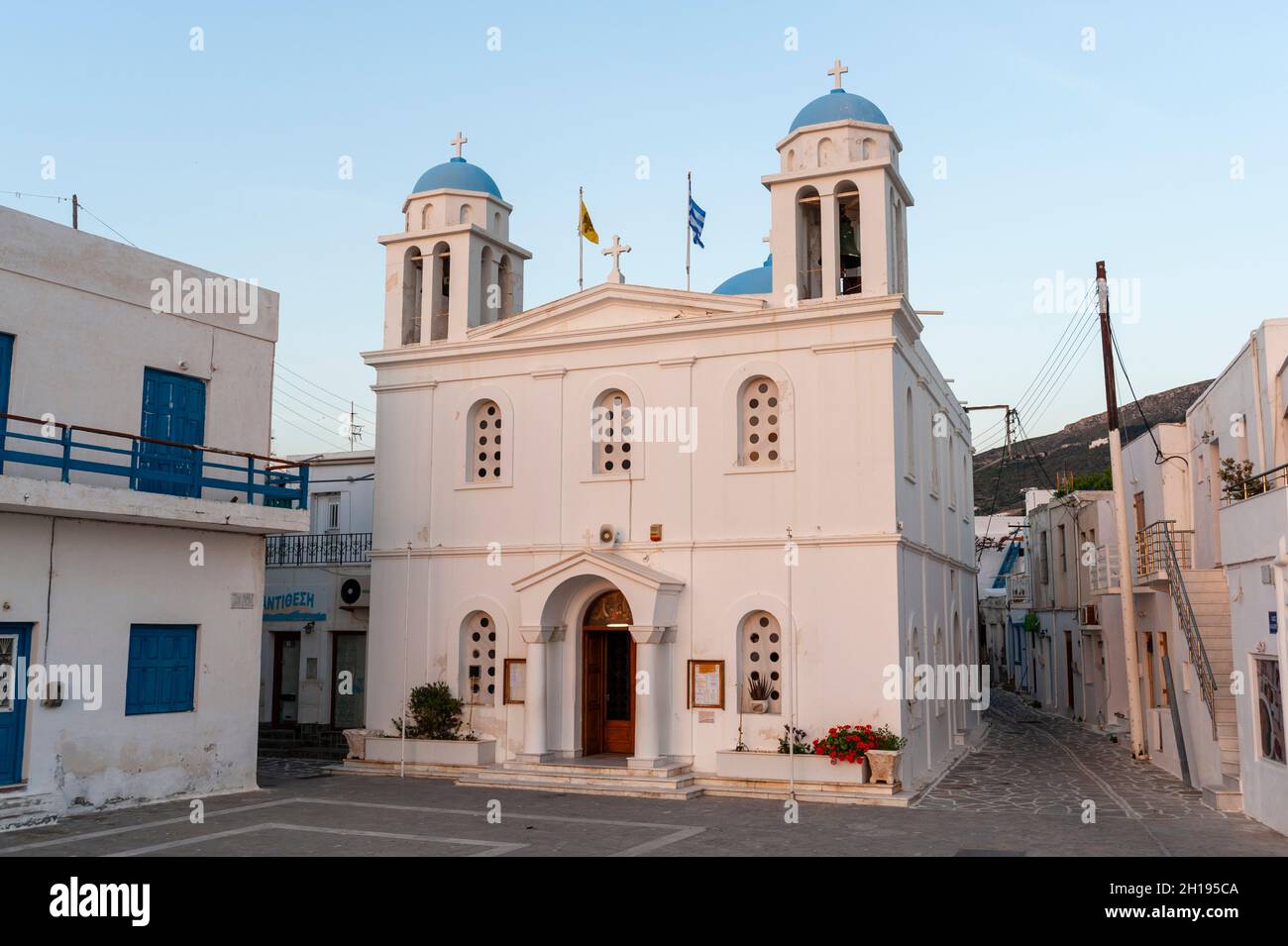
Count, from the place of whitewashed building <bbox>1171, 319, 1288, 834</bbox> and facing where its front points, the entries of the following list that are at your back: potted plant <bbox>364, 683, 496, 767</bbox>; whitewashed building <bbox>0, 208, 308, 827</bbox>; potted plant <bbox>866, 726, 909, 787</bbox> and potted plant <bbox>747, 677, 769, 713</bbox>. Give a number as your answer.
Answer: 0

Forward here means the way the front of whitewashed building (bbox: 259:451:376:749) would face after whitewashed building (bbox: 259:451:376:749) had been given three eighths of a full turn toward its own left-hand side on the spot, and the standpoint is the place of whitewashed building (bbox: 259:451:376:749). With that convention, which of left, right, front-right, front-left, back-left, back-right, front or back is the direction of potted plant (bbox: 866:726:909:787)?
right

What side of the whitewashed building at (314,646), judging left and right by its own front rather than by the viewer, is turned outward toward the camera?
front

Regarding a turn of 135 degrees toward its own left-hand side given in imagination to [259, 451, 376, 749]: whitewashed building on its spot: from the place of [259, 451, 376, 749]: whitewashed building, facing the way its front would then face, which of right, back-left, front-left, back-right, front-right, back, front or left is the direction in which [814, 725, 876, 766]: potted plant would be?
right

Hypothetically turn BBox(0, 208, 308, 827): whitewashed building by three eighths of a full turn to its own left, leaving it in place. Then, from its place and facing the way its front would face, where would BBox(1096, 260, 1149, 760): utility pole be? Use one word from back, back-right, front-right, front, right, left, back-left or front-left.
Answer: right

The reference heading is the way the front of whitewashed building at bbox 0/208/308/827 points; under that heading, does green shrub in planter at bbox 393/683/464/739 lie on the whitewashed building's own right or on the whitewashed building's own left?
on the whitewashed building's own left

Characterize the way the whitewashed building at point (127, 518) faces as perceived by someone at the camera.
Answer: facing the viewer and to the right of the viewer

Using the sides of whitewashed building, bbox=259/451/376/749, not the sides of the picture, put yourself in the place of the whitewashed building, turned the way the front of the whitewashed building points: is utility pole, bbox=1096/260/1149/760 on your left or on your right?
on your left

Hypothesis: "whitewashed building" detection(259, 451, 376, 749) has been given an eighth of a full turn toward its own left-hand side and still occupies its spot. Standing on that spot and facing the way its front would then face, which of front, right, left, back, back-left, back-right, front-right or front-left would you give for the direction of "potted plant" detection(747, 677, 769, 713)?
front

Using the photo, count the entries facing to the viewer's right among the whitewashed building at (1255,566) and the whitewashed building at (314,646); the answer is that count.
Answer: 0

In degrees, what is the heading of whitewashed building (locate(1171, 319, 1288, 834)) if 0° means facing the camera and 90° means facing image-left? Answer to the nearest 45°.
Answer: approximately 45°

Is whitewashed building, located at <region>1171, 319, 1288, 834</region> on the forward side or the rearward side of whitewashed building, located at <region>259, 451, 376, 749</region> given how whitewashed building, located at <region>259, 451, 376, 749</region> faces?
on the forward side

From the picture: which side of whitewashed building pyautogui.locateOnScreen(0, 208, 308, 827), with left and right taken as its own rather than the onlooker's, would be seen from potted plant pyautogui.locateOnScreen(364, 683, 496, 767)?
left

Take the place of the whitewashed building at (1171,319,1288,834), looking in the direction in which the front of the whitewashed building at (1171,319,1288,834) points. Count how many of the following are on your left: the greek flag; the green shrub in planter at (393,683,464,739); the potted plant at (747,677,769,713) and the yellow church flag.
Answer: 0

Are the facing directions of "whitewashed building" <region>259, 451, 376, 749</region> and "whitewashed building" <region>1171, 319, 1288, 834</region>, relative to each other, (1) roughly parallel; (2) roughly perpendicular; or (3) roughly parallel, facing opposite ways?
roughly perpendicular

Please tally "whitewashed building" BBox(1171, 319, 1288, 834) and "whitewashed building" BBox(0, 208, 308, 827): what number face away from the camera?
0

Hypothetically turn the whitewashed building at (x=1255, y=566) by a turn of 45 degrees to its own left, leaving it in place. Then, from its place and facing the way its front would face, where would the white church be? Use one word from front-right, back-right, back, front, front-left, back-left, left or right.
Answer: right

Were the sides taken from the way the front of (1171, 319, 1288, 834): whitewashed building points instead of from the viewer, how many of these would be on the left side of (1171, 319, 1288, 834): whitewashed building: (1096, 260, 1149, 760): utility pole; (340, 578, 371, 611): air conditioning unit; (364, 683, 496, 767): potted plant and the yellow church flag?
0
